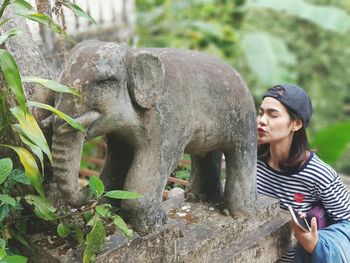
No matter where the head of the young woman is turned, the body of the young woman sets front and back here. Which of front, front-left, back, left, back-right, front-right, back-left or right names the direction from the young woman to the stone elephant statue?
front

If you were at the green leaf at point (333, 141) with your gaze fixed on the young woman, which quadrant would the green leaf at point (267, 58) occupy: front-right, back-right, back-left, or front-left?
back-right

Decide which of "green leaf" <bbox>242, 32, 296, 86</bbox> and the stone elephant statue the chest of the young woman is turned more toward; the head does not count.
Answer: the stone elephant statue

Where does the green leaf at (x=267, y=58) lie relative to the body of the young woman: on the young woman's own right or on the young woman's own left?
on the young woman's own right

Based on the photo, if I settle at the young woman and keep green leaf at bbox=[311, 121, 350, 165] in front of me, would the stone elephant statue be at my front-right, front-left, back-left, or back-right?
back-left

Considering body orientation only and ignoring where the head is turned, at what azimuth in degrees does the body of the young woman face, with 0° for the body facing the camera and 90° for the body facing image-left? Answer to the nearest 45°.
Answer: approximately 45°

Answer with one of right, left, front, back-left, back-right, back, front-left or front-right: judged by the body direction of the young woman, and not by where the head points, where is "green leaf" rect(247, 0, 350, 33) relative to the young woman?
back-right

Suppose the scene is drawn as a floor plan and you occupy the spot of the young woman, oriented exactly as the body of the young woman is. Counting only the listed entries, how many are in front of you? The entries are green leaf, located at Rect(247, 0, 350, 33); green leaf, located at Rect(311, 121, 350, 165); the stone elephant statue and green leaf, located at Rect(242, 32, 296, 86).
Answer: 1

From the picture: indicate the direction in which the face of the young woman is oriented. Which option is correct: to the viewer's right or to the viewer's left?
to the viewer's left

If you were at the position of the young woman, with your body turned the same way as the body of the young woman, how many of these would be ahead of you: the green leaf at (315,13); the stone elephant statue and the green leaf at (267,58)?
1

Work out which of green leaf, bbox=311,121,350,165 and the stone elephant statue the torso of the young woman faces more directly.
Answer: the stone elephant statue

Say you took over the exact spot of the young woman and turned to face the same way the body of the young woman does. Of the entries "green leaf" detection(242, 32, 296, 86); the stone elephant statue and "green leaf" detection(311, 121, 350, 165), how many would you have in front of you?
1
